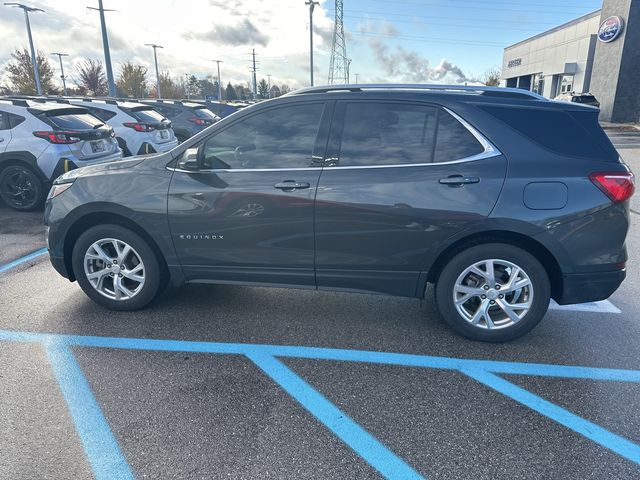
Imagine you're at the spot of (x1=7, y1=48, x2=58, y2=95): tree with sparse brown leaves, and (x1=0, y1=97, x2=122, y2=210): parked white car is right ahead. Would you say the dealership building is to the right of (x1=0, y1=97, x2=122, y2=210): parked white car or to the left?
left

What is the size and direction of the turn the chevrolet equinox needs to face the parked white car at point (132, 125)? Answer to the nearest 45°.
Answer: approximately 45° to its right

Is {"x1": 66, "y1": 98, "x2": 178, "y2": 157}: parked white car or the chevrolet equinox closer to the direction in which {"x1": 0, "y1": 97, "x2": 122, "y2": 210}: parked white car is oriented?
the parked white car

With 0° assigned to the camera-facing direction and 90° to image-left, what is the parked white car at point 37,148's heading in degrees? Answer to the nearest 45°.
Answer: approximately 135°

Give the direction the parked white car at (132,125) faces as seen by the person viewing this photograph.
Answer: facing away from the viewer and to the left of the viewer

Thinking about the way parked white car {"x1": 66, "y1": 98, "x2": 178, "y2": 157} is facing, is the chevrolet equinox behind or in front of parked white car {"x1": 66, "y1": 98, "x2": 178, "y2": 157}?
behind

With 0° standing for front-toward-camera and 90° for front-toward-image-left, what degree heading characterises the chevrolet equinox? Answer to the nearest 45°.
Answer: approximately 90°

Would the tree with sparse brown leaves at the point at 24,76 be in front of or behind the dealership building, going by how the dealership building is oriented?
in front

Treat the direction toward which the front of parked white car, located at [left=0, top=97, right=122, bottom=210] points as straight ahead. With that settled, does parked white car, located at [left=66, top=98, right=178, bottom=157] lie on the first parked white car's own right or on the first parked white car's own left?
on the first parked white car's own right

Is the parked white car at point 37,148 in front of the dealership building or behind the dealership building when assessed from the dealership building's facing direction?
in front

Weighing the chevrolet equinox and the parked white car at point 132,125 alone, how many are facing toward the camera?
0

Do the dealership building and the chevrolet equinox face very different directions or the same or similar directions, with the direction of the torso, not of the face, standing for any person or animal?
same or similar directions

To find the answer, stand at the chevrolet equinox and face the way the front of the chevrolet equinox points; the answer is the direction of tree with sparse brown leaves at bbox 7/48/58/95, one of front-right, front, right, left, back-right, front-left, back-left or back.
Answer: front-right

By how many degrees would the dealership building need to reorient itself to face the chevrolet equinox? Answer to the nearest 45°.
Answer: approximately 45° to its left
